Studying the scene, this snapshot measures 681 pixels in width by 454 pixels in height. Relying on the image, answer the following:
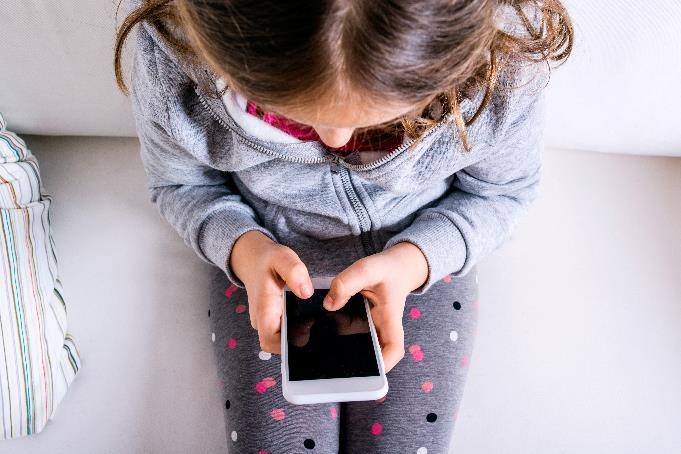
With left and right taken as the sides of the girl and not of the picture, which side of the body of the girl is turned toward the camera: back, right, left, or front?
front

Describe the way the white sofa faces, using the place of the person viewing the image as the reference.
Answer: facing the viewer

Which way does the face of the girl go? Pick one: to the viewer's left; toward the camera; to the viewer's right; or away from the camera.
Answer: toward the camera
